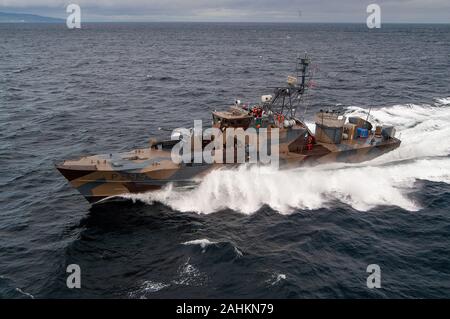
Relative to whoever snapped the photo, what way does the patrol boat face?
facing the viewer and to the left of the viewer
